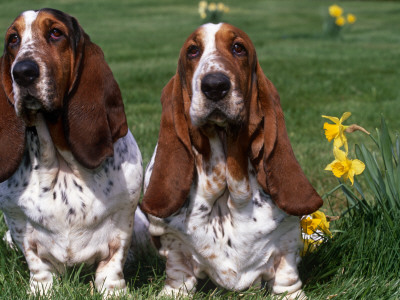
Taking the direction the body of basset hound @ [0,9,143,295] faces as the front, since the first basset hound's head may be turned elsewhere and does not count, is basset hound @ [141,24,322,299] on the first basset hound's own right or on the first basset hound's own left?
on the first basset hound's own left

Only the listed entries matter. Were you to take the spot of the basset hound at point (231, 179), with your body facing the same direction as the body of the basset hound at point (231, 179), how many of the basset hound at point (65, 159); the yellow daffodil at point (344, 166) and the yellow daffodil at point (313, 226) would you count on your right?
1

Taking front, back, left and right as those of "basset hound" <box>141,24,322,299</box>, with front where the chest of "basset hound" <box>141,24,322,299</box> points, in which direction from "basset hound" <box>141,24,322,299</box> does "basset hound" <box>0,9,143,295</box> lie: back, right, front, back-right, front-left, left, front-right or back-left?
right

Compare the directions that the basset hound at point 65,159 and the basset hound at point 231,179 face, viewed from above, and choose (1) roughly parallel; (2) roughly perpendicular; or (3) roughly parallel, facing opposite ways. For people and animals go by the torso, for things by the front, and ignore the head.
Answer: roughly parallel

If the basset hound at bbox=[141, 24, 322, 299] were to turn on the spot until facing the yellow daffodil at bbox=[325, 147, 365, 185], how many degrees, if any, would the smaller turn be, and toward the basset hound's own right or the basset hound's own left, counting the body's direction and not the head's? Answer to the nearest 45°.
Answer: approximately 90° to the basset hound's own left

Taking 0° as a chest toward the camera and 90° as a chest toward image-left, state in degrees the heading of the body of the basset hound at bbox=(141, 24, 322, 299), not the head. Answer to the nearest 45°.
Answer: approximately 0°

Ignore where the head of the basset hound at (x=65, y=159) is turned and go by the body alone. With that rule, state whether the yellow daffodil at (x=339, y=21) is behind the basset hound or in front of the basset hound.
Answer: behind

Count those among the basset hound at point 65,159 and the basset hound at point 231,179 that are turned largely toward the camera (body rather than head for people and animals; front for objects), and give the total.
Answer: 2

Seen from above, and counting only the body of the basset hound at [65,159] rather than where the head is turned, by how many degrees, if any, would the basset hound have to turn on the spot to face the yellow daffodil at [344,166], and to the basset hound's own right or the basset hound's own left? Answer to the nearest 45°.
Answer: approximately 90° to the basset hound's own left
